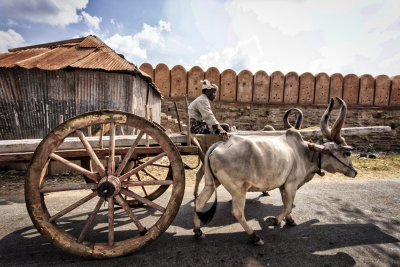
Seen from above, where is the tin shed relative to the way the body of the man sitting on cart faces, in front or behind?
behind

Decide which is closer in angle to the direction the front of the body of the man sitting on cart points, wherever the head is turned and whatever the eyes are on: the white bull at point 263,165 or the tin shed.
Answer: the white bull

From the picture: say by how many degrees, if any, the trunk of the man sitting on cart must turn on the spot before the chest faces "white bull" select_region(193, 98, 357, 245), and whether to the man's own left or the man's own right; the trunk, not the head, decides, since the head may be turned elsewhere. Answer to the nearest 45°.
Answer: approximately 45° to the man's own right

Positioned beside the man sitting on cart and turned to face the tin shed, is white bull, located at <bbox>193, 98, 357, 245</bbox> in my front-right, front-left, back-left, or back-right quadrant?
back-left

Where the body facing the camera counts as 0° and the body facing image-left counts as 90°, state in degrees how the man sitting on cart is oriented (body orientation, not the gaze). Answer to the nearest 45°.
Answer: approximately 270°
